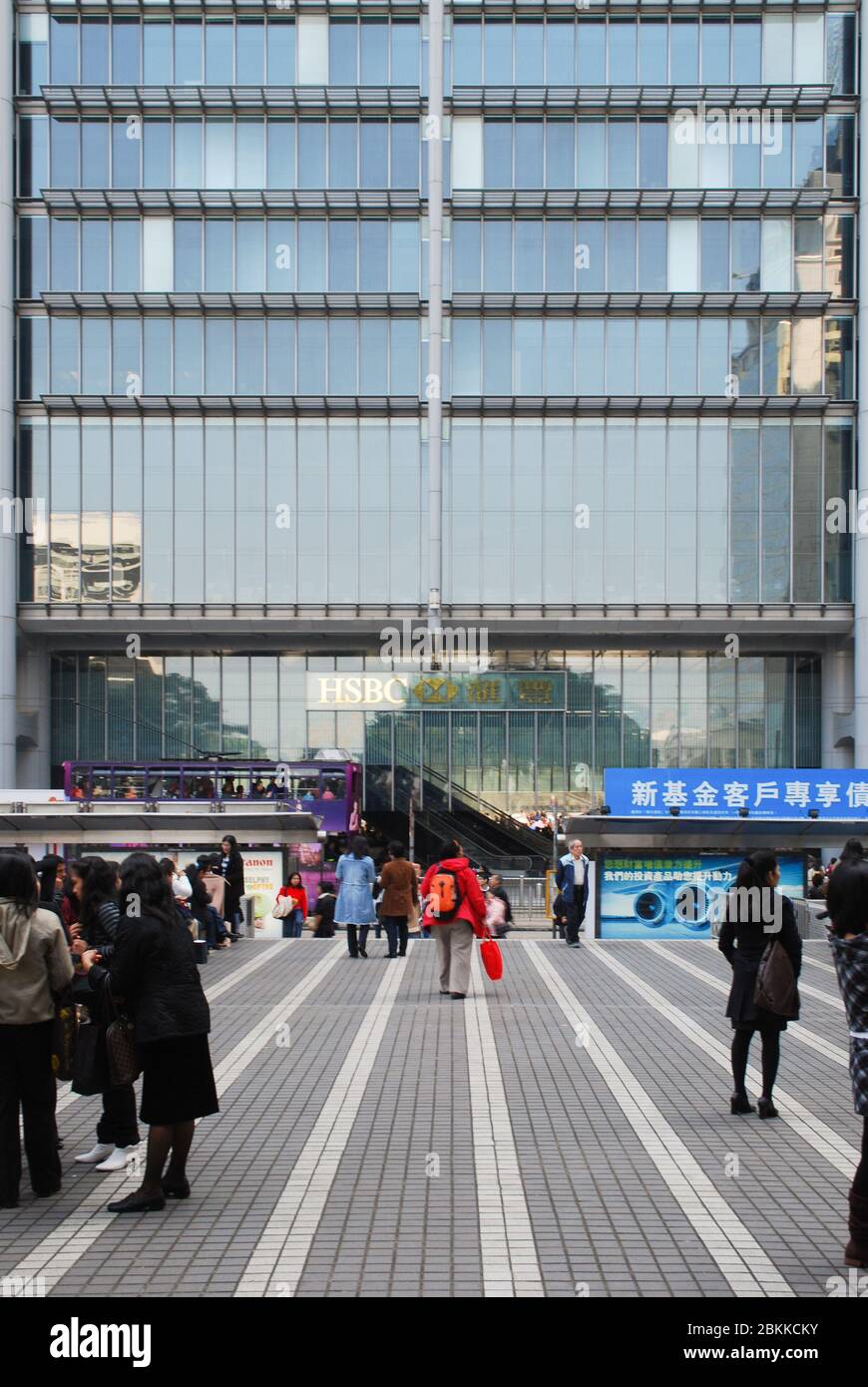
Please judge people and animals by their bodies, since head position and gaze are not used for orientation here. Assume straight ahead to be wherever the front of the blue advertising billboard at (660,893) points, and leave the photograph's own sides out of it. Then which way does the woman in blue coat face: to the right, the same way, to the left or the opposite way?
the opposite way

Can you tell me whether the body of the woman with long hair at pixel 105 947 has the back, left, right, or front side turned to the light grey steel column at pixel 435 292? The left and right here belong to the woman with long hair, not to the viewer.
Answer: right

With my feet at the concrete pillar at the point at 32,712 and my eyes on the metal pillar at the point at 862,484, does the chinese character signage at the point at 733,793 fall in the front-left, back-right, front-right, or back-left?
front-right

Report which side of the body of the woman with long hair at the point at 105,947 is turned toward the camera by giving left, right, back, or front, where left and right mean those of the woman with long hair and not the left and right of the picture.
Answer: left

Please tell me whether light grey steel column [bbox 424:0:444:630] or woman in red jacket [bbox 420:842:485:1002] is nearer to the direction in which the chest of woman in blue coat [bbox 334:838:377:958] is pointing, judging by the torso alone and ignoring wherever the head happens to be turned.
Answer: the light grey steel column

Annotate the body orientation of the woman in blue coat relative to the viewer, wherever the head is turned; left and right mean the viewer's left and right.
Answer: facing away from the viewer

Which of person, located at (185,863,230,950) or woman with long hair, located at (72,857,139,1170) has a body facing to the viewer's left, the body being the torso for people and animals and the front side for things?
the woman with long hair

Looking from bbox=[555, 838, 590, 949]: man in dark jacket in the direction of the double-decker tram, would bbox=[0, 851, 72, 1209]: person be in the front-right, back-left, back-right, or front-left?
back-left

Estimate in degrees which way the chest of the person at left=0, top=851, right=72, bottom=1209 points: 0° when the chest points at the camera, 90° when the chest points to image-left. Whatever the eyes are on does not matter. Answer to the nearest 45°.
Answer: approximately 180°

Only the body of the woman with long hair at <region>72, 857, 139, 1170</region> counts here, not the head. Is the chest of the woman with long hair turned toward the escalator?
no

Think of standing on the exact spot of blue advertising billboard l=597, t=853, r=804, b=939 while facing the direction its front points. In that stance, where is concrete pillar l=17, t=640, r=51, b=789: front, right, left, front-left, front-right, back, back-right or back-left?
back-right

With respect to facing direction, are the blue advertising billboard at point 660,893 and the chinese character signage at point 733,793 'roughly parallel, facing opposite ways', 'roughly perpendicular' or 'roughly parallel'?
roughly parallel

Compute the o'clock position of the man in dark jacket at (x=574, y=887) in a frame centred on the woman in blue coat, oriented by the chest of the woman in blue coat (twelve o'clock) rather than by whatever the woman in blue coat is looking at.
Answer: The man in dark jacket is roughly at 2 o'clock from the woman in blue coat.
